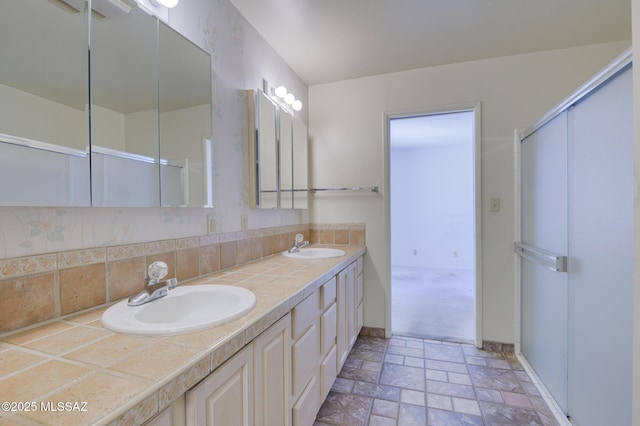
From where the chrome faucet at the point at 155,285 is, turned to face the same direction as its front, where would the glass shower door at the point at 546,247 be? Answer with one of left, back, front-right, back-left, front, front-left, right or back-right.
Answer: front-left

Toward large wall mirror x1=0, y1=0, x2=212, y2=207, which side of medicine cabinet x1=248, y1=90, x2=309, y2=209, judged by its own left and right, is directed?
right

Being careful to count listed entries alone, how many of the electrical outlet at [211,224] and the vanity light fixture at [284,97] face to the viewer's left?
0

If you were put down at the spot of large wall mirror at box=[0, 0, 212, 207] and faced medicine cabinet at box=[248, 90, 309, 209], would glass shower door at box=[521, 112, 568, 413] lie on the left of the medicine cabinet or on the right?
right

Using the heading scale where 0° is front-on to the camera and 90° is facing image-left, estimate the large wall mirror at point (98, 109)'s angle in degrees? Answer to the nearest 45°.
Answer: approximately 315°

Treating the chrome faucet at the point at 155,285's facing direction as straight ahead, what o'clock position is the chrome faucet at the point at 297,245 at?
the chrome faucet at the point at 297,245 is roughly at 9 o'clock from the chrome faucet at the point at 155,285.

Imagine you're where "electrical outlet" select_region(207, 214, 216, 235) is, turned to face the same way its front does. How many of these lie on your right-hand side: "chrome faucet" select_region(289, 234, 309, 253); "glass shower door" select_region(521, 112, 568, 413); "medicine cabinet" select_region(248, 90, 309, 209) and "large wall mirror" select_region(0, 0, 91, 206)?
1

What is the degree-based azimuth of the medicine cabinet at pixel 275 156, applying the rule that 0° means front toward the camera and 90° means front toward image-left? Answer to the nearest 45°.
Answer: approximately 315°

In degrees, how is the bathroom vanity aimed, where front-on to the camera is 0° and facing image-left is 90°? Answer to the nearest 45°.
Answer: approximately 315°

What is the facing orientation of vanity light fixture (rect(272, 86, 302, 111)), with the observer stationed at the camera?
facing the viewer and to the right of the viewer
